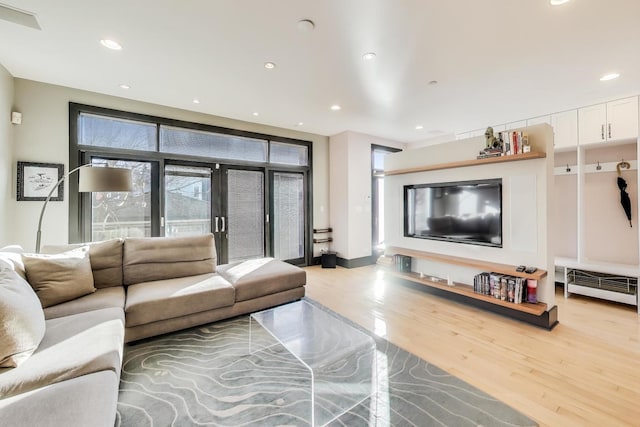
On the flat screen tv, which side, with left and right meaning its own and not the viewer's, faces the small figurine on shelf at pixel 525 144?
left

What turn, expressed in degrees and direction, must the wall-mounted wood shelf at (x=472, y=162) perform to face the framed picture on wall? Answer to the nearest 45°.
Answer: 0° — it already faces it

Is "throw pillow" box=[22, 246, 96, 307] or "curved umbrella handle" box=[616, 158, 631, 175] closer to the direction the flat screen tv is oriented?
the throw pillow

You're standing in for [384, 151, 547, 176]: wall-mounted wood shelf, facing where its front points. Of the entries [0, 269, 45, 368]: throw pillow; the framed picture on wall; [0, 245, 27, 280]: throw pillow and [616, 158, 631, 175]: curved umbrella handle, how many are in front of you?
3

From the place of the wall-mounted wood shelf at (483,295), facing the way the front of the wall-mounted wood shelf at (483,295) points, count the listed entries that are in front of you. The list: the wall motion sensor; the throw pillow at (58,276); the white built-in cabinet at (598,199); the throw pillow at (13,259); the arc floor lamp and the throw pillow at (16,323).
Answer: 5

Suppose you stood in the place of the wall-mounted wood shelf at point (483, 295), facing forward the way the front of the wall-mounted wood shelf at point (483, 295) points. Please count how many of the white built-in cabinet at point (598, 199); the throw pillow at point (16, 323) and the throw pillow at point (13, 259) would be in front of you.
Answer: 2

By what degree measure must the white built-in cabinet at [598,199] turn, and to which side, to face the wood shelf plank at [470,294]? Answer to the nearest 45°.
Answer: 0° — it already faces it

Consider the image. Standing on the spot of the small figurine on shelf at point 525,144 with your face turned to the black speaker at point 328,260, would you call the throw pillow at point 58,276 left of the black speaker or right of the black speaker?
left
